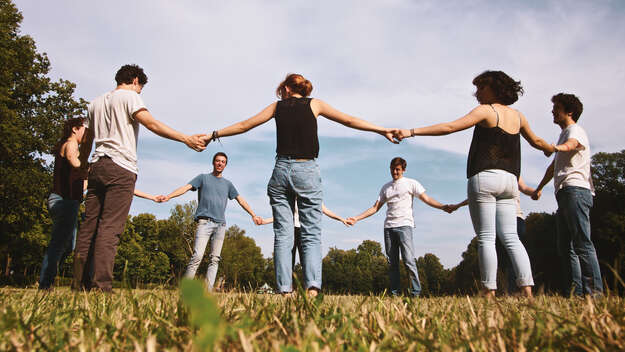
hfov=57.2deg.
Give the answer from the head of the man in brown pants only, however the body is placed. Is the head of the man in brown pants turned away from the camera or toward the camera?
away from the camera

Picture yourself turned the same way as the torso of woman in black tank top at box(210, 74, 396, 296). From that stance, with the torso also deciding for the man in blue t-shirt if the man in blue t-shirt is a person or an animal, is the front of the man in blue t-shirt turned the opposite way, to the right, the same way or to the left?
the opposite way

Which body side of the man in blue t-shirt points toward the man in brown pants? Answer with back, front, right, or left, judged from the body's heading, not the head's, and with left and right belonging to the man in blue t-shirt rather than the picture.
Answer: front

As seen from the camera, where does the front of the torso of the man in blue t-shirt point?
toward the camera

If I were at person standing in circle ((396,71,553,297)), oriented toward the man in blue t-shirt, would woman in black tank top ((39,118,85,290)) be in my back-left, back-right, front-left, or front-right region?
front-left

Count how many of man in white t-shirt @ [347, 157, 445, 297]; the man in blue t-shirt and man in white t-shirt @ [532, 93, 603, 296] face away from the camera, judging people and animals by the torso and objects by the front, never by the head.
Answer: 0

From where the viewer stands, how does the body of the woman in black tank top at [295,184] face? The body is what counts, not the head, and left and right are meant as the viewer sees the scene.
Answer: facing away from the viewer

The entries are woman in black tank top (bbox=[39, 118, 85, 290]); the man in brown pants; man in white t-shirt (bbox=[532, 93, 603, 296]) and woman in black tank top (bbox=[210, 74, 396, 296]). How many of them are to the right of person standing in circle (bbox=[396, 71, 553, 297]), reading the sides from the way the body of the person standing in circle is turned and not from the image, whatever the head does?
1

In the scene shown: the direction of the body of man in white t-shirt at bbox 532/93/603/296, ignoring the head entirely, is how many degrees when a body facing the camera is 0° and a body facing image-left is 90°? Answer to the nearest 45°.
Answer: approximately 90°

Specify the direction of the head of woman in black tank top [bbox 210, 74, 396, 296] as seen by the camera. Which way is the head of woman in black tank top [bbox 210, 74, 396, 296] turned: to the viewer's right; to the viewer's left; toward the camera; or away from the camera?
away from the camera

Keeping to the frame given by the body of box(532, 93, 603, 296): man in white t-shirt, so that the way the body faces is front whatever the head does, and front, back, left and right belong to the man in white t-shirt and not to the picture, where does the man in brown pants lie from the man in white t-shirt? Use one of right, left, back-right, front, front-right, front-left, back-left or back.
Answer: front-left

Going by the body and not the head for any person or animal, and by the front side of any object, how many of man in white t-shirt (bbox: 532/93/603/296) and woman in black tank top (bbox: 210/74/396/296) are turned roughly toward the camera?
0

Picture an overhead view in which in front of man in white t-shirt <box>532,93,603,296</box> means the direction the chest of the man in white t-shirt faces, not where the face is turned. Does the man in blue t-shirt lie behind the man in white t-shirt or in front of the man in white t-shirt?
in front

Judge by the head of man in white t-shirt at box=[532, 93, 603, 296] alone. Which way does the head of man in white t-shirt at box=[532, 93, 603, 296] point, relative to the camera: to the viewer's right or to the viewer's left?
to the viewer's left

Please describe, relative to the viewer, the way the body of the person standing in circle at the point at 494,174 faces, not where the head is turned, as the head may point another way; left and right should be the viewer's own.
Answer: facing away from the viewer and to the left of the viewer

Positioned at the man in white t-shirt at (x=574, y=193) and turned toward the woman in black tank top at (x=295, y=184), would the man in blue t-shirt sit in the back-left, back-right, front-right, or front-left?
front-right

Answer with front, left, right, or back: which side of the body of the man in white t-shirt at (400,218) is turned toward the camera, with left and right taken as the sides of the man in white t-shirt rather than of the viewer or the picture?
front
